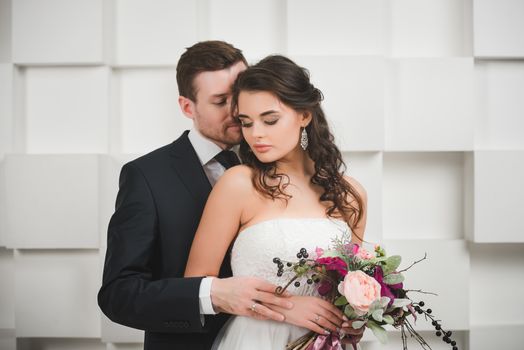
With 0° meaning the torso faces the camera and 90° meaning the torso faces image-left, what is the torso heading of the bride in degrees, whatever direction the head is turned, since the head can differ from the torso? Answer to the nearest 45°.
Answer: approximately 0°

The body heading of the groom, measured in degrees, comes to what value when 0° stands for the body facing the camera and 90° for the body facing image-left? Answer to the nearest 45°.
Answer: approximately 315°
